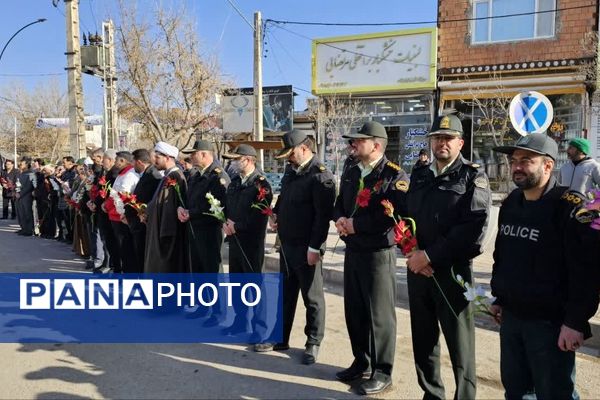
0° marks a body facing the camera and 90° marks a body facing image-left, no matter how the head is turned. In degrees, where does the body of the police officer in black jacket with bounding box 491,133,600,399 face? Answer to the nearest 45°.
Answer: approximately 45°

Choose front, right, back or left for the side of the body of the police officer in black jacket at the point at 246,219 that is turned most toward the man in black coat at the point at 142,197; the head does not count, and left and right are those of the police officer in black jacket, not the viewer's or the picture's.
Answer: right

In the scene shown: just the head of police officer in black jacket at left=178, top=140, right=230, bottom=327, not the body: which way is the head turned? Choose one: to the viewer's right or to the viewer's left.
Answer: to the viewer's left

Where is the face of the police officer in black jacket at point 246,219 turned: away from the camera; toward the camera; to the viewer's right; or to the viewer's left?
to the viewer's left

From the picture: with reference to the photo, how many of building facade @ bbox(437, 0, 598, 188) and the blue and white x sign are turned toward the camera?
2

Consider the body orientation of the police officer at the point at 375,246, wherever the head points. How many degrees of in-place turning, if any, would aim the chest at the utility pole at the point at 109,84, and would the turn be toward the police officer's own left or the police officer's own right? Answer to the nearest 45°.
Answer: approximately 90° to the police officer's own right

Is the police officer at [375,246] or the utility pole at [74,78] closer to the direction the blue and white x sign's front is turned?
the police officer

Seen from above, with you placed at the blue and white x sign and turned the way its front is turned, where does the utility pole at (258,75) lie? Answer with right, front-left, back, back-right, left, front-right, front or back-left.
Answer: back-right

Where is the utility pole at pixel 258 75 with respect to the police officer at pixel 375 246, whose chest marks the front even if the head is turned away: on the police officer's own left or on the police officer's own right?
on the police officer's own right

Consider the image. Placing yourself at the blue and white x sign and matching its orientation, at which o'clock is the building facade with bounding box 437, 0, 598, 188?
The building facade is roughly at 6 o'clock from the blue and white x sign.

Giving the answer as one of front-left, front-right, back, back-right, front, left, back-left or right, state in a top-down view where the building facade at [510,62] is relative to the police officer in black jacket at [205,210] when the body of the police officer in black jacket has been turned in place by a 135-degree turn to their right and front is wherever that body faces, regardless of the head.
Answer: front-right

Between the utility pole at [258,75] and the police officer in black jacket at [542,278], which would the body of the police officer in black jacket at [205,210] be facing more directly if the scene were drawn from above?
the police officer in black jacket

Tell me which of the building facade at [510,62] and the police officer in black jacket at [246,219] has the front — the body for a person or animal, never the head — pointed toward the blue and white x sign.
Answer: the building facade

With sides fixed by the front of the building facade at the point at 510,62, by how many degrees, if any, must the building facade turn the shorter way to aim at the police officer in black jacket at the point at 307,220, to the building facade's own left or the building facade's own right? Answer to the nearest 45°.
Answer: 0° — it already faces them
